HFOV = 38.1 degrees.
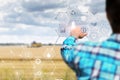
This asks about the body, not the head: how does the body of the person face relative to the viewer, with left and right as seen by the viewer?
facing away from the viewer
